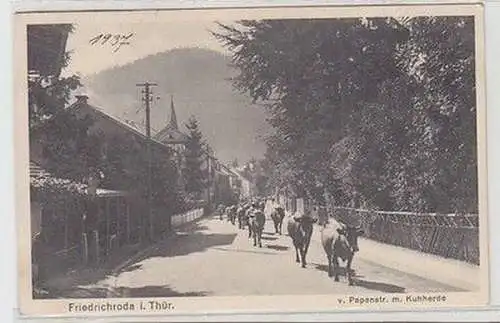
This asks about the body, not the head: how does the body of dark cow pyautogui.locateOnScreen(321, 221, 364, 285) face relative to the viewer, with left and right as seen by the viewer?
facing the viewer and to the right of the viewer
